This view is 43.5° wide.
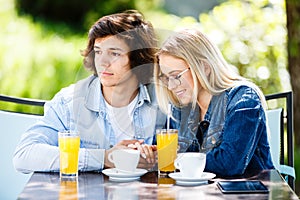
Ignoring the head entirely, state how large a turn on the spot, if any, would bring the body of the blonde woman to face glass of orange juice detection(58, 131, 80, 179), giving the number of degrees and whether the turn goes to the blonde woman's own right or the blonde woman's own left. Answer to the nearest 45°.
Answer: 0° — they already face it

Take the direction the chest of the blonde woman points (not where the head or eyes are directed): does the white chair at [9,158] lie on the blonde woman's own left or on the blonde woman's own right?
on the blonde woman's own right

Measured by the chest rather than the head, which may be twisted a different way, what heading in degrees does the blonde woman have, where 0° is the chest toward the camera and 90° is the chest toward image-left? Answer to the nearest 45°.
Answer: approximately 45°
